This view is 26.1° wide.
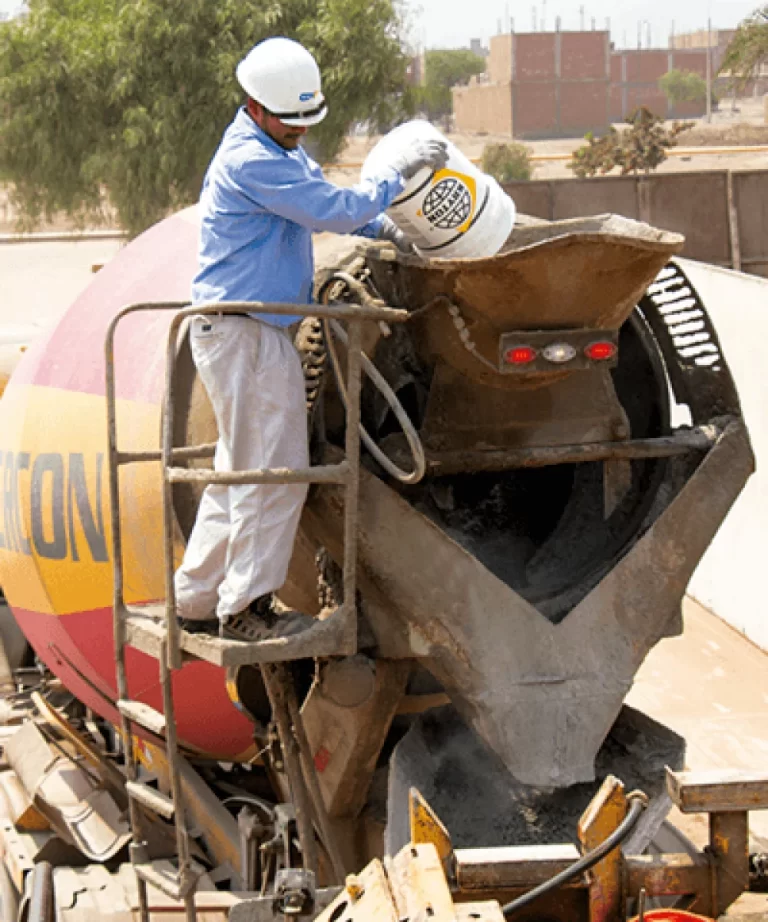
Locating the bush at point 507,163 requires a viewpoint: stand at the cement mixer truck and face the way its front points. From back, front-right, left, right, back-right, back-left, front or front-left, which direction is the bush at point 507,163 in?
front-right

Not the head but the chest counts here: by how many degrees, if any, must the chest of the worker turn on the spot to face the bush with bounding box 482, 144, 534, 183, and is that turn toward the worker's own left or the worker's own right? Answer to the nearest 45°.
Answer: approximately 90° to the worker's own left

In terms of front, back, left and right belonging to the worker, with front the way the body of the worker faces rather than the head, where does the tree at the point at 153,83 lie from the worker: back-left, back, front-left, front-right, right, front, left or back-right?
left

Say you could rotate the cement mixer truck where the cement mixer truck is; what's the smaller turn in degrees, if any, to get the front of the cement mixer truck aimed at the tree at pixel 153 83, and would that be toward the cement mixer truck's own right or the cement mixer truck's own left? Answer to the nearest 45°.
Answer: approximately 45° to the cement mixer truck's own right

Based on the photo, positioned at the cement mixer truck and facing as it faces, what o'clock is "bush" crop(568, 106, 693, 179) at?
The bush is roughly at 2 o'clock from the cement mixer truck.

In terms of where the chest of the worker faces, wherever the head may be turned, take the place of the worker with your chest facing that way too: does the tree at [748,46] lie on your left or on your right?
on your left

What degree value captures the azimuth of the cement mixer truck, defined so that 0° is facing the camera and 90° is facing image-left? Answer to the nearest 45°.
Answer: approximately 135°

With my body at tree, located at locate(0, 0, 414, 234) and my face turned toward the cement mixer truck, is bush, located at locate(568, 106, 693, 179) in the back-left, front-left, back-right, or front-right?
back-left

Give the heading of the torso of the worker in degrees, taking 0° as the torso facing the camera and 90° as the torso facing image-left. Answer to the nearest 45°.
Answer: approximately 270°
